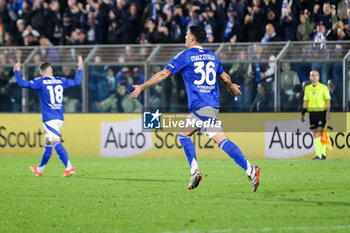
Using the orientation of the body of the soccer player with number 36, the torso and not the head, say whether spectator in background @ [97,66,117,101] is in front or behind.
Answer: in front

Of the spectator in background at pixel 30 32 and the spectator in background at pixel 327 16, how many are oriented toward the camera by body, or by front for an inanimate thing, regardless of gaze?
2

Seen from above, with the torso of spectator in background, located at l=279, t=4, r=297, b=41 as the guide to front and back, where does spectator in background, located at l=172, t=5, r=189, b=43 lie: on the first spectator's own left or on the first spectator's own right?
on the first spectator's own right
